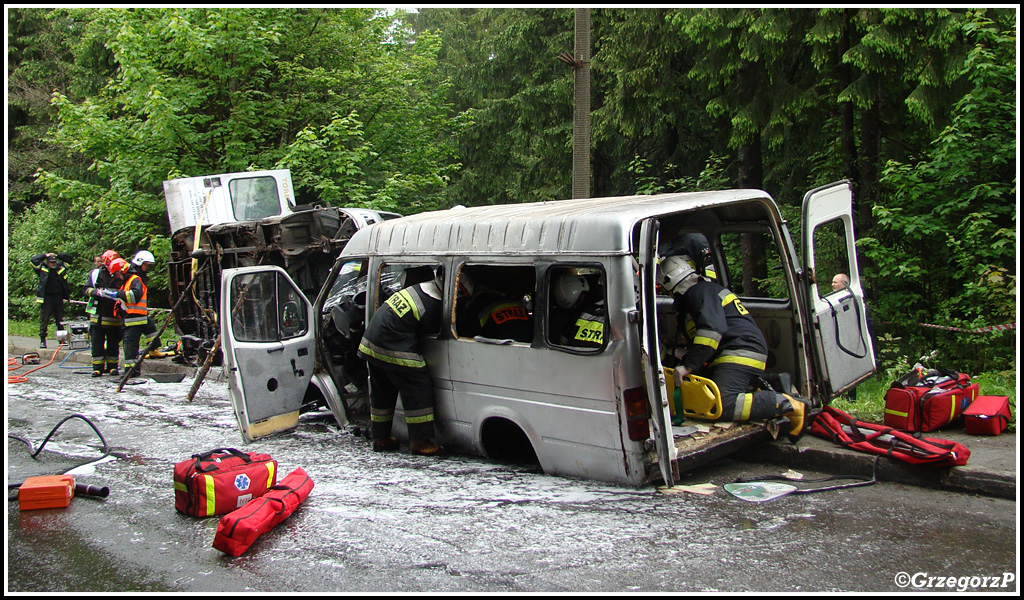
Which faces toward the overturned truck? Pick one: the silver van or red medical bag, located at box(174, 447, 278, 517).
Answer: the silver van

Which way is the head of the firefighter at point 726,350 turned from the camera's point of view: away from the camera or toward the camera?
away from the camera

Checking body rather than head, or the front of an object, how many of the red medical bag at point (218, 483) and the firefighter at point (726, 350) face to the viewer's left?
1

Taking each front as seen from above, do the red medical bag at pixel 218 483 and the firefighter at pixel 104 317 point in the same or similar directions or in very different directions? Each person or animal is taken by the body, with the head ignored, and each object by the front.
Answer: same or similar directions

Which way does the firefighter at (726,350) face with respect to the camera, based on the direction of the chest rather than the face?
to the viewer's left

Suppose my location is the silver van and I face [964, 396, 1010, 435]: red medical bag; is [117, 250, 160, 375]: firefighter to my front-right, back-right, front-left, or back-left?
back-left

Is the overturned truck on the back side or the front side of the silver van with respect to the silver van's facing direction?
on the front side

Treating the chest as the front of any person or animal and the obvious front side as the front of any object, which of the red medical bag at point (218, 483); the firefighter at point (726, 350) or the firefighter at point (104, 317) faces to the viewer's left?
the firefighter at point (726, 350)

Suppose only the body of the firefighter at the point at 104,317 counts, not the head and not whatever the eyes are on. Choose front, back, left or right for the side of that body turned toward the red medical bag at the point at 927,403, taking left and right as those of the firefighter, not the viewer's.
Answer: front

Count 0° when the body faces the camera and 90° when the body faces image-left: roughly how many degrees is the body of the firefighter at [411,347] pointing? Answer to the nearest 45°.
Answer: approximately 225°

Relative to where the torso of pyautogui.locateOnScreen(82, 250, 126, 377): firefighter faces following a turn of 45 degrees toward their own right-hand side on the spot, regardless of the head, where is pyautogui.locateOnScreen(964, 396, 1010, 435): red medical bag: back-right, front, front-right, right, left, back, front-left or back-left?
front-left

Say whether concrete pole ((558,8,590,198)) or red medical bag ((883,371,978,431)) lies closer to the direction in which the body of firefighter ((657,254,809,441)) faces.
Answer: the concrete pole

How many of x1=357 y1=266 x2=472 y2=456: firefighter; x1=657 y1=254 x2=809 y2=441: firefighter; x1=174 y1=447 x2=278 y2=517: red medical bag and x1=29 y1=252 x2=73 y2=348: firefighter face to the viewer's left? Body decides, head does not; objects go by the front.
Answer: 1

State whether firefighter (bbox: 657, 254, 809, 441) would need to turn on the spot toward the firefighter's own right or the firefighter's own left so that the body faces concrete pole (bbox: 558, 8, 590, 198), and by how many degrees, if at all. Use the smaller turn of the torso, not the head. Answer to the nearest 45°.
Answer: approximately 45° to the firefighter's own right

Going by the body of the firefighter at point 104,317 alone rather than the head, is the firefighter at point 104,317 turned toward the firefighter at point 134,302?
yes

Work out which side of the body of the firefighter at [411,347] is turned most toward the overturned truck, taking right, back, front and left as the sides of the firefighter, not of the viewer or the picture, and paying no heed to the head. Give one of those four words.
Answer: left
